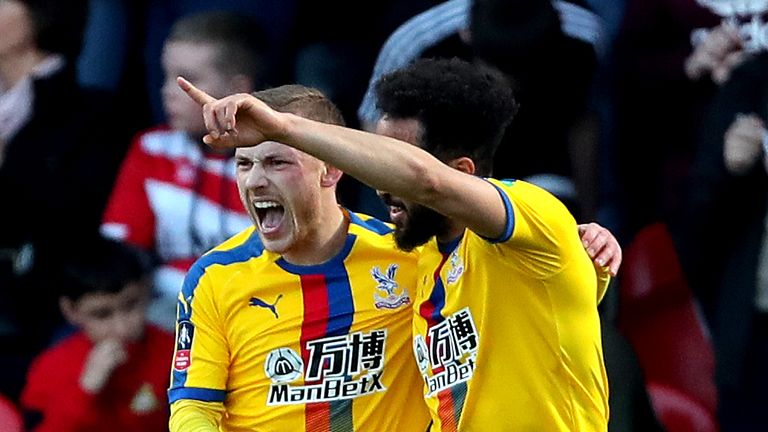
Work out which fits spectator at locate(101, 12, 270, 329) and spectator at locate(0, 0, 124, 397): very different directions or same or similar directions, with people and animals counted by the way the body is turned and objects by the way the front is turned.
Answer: same or similar directions

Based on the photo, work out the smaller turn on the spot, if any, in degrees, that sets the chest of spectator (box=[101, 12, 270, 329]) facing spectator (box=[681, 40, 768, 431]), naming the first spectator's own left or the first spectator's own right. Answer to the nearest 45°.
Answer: approximately 135° to the first spectator's own left

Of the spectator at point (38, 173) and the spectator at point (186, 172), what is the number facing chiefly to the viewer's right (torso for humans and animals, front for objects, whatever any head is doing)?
0

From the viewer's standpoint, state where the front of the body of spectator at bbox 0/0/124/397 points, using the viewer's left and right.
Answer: facing the viewer and to the left of the viewer

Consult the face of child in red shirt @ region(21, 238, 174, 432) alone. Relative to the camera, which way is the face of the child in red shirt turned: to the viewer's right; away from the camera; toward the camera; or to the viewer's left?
toward the camera

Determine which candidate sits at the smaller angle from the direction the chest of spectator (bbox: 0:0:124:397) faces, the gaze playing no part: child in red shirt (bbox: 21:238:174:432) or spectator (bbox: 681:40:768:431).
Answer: the child in red shirt

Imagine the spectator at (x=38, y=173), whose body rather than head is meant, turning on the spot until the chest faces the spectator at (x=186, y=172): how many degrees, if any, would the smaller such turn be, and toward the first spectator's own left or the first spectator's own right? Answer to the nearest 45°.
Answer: approximately 90° to the first spectator's own left

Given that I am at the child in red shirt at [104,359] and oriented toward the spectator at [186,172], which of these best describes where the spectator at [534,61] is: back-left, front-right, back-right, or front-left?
front-right

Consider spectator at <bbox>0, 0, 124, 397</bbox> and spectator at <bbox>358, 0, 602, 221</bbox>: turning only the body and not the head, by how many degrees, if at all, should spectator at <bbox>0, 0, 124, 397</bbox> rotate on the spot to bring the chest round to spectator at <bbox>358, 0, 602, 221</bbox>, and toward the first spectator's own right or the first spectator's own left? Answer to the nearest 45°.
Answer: approximately 90° to the first spectator's own left

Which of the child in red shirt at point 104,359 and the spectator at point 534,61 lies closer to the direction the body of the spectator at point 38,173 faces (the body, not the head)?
the child in red shirt
